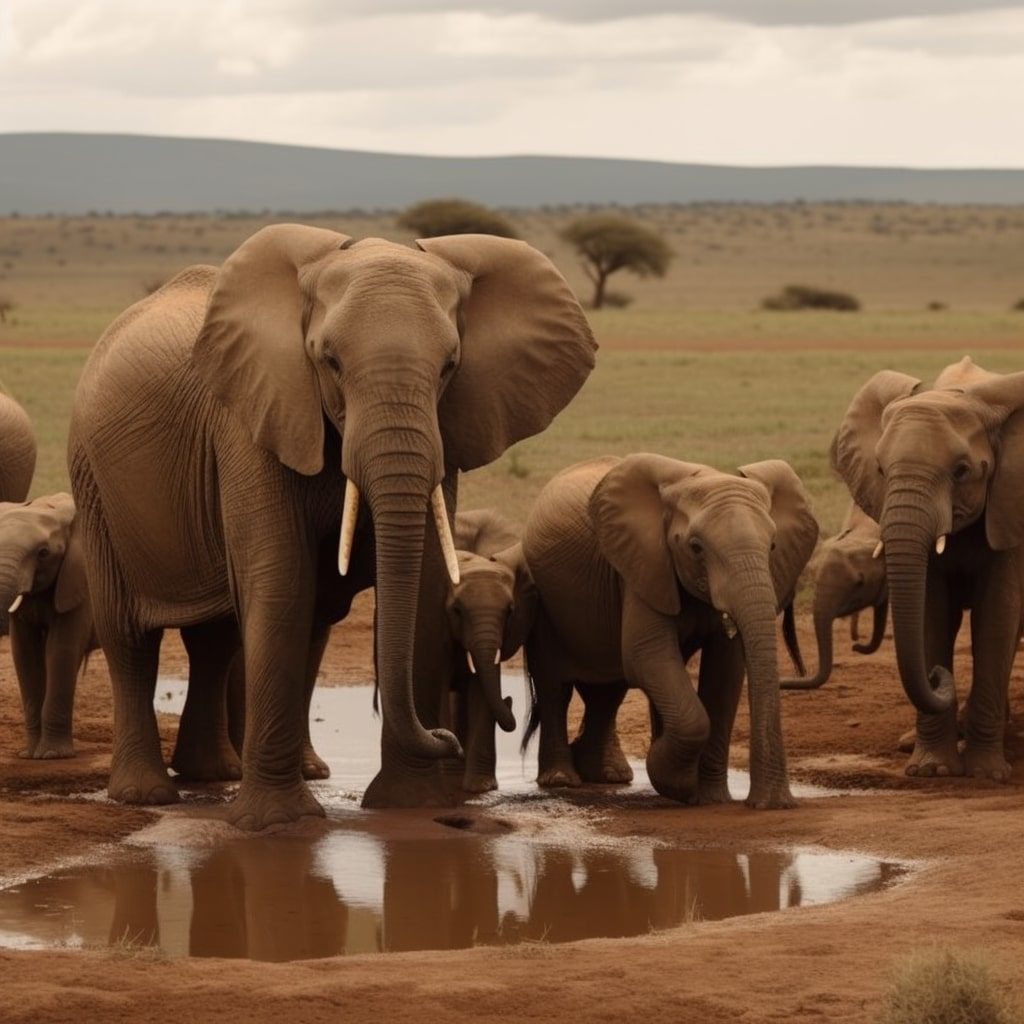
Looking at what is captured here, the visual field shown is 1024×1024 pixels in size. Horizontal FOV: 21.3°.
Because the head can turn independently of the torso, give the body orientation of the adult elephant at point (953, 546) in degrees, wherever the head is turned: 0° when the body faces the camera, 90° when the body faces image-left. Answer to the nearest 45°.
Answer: approximately 0°

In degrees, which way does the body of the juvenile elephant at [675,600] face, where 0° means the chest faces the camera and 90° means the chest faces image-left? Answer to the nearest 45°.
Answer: approximately 315°

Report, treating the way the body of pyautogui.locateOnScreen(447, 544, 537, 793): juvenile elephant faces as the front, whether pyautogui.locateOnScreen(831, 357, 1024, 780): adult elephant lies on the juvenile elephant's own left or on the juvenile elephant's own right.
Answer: on the juvenile elephant's own left

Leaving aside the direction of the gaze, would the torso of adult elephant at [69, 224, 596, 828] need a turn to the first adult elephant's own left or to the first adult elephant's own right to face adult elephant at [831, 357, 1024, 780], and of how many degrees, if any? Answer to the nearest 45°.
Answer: approximately 45° to the first adult elephant's own left

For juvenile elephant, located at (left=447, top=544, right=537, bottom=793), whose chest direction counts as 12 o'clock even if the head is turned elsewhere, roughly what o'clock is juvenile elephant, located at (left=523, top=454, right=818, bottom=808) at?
juvenile elephant, located at (left=523, top=454, right=818, bottom=808) is roughly at 10 o'clock from juvenile elephant, located at (left=447, top=544, right=537, bottom=793).

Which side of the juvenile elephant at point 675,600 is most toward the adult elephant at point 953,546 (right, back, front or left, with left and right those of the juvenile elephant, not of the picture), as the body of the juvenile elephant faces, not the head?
left

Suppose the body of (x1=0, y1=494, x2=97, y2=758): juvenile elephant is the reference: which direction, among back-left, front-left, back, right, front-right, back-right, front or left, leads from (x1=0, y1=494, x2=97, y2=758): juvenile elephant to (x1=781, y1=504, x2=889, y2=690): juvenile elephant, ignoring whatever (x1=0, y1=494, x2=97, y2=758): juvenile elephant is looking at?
back-left

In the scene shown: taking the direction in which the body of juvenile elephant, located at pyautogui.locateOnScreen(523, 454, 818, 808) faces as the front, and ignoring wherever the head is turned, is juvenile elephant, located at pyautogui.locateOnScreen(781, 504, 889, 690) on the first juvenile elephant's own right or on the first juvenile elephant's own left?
on the first juvenile elephant's own left

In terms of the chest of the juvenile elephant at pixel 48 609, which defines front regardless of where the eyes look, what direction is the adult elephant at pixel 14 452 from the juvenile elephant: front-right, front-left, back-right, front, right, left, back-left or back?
back-right

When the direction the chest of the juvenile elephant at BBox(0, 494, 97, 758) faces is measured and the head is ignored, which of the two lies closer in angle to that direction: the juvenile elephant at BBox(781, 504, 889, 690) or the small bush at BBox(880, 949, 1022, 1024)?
the small bush

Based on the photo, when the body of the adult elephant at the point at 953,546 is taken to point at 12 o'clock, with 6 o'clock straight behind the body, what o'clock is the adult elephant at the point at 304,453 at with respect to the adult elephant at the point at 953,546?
the adult elephant at the point at 304,453 is roughly at 2 o'clock from the adult elephant at the point at 953,546.

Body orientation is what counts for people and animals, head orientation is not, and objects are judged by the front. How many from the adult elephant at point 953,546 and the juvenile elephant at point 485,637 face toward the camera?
2
